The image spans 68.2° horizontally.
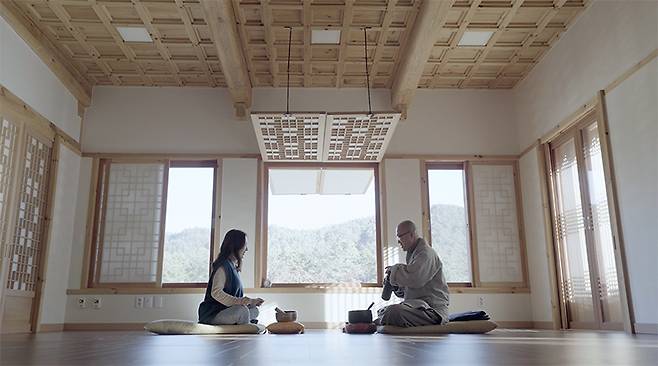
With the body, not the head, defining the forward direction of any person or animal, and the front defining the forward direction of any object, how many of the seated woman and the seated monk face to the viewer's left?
1

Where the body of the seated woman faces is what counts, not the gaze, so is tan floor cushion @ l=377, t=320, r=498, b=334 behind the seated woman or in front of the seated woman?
in front

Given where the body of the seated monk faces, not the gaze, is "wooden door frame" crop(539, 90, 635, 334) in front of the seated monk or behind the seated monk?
behind

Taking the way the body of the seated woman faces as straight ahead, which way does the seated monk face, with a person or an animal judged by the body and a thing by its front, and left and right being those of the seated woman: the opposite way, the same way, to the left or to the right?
the opposite way

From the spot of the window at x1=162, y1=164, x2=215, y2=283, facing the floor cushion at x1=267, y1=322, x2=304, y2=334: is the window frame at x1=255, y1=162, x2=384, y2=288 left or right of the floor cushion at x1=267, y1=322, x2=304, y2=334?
left

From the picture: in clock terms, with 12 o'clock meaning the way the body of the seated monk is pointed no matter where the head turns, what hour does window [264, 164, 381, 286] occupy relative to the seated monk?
The window is roughly at 2 o'clock from the seated monk.

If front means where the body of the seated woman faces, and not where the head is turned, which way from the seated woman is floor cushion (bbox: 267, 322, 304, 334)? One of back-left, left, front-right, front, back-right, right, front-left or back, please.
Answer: front

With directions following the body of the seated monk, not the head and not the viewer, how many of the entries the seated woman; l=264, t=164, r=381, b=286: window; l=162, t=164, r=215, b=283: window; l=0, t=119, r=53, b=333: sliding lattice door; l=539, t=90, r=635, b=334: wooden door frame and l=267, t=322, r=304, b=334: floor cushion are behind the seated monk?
1

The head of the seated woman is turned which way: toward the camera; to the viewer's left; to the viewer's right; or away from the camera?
to the viewer's right

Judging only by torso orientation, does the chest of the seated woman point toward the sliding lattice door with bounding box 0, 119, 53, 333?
no

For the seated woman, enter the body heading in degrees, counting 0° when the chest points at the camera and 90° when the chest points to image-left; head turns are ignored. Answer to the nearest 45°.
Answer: approximately 270°

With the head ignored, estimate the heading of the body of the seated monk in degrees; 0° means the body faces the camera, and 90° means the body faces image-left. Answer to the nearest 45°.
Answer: approximately 90°

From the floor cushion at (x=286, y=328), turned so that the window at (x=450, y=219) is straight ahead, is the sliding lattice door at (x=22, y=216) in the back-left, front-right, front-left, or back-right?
back-left

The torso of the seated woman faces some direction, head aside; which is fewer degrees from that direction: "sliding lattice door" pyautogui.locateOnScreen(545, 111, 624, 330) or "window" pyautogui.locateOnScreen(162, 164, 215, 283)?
the sliding lattice door

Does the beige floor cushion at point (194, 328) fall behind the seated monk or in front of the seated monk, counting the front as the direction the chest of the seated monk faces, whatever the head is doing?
in front

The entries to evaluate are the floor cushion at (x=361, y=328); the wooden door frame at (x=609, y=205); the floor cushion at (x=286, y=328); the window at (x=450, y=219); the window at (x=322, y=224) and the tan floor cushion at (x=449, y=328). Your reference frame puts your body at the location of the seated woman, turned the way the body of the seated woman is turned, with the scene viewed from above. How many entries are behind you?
0

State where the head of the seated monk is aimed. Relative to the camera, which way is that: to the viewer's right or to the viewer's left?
to the viewer's left
